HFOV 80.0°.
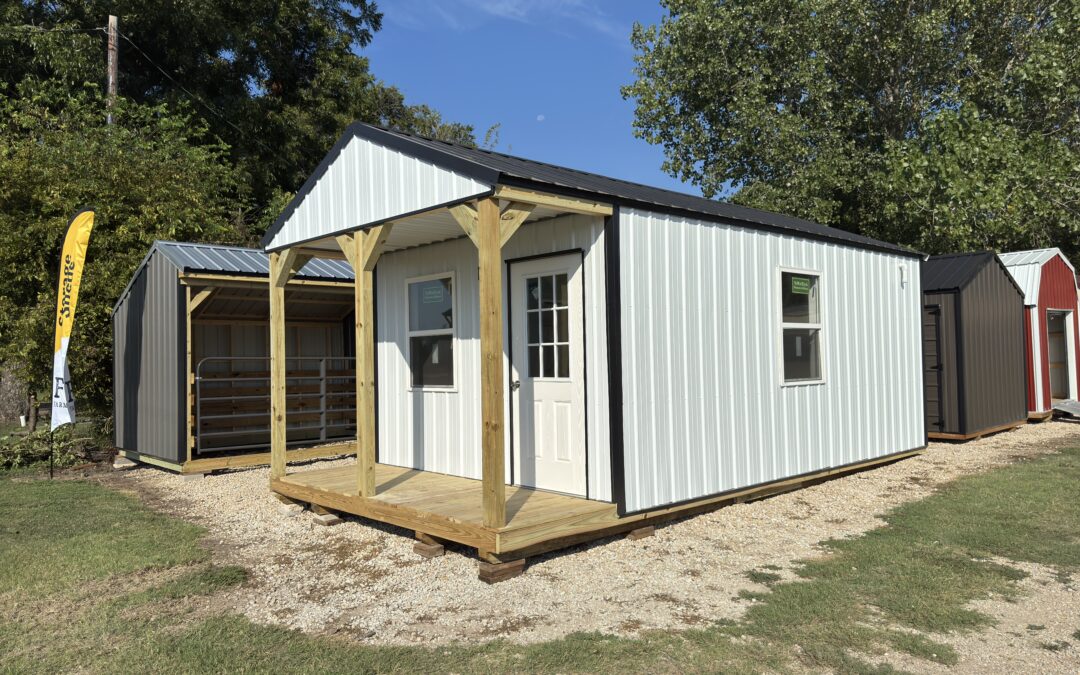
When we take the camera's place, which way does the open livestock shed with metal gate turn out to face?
facing the viewer and to the right of the viewer

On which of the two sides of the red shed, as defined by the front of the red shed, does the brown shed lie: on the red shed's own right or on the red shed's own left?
on the red shed's own right

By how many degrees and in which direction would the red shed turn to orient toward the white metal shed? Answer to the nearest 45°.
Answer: approximately 45° to its right

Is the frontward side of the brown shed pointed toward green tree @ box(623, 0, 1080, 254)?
no

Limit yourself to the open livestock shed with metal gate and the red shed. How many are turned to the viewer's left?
0

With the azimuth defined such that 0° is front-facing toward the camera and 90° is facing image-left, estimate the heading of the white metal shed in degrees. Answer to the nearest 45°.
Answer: approximately 45°

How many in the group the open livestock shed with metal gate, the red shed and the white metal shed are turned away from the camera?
0

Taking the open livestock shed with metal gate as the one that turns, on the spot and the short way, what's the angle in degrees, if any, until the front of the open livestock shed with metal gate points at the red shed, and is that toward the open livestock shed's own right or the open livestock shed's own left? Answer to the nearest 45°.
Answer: approximately 45° to the open livestock shed's own left

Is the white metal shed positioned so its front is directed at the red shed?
no

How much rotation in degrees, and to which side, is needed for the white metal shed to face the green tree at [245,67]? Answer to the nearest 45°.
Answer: approximately 90° to its right

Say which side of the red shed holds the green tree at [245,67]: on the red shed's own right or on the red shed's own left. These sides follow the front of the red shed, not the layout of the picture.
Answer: on the red shed's own right

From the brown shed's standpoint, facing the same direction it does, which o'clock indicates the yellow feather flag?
The yellow feather flag is roughly at 12 o'clock from the brown shed.

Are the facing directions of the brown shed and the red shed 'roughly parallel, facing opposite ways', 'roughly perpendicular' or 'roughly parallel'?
roughly perpendicular

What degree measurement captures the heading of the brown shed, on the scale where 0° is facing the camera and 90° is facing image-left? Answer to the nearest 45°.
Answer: approximately 45°

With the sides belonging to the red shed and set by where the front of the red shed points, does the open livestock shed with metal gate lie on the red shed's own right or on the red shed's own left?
on the red shed's own right

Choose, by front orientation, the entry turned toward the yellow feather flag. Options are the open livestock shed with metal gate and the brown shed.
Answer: the brown shed

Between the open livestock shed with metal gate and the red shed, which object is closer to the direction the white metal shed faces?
the open livestock shed with metal gate
